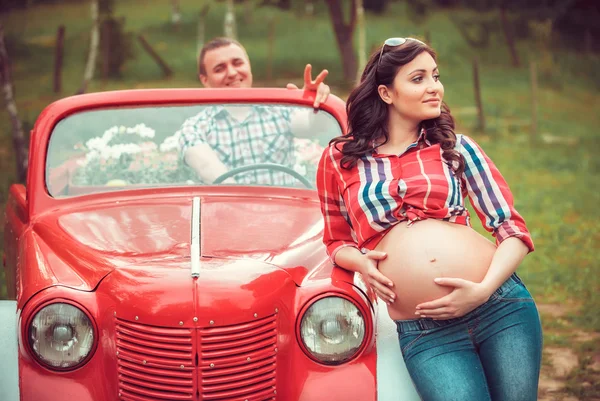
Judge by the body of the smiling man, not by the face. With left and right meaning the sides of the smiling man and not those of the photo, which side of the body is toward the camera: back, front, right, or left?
front

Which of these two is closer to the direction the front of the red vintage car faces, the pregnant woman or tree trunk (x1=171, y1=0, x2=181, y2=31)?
the pregnant woman

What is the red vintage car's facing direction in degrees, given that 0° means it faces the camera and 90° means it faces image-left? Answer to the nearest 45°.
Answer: approximately 0°

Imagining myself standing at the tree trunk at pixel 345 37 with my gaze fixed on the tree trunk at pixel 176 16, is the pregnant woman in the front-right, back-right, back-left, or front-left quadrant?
back-left

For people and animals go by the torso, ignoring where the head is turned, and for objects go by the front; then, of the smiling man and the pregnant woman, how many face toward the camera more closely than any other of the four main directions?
2

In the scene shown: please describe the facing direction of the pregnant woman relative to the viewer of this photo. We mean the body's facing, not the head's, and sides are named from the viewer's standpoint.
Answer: facing the viewer

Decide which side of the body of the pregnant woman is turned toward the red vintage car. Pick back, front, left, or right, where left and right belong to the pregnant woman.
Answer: right

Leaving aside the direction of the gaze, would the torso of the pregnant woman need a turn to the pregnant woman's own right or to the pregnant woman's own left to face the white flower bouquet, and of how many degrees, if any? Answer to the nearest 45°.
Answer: approximately 135° to the pregnant woman's own right

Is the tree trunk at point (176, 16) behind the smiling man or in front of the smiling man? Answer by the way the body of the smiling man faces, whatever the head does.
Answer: behind

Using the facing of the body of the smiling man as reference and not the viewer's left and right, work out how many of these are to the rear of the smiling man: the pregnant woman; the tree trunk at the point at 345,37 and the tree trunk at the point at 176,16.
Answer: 2

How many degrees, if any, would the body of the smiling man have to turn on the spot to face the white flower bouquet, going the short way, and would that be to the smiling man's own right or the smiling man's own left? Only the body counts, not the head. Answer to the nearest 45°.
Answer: approximately 90° to the smiling man's own right

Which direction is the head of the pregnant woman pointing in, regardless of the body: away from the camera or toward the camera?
toward the camera

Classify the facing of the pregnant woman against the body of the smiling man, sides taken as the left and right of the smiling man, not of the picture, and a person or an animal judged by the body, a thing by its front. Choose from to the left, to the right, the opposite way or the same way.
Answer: the same way

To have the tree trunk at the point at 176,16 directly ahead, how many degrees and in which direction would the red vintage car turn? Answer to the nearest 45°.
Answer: approximately 180°

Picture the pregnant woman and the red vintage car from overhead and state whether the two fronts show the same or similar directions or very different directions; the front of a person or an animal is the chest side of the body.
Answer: same or similar directions
